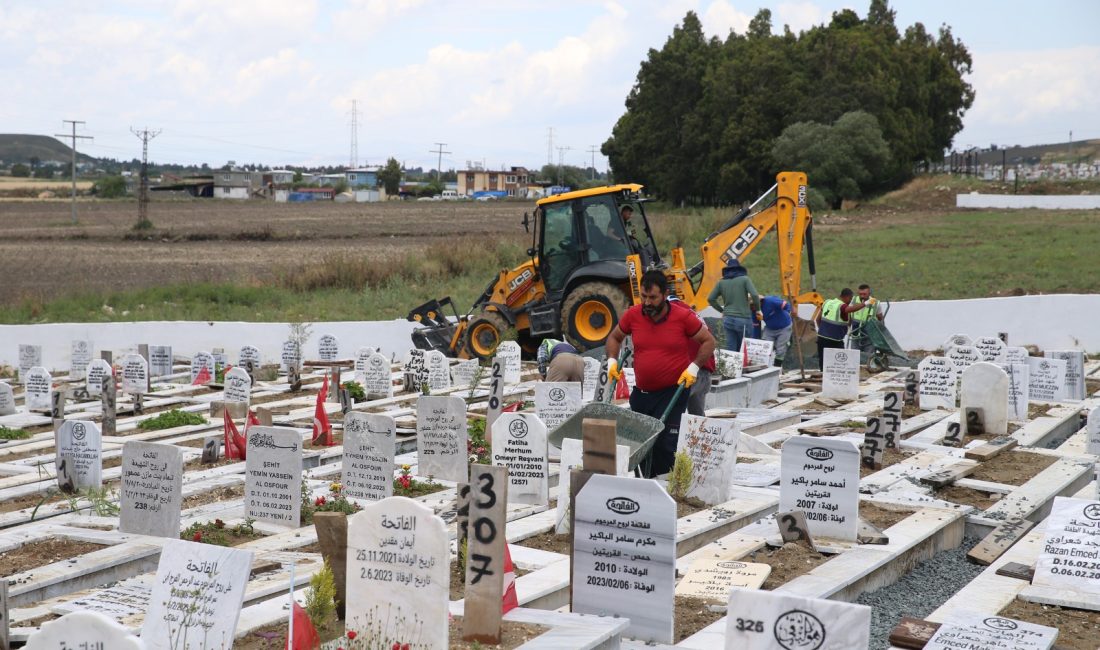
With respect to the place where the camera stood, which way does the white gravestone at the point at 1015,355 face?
facing the viewer

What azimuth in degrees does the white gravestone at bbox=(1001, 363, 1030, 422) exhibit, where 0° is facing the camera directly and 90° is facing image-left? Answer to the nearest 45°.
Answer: approximately 0°

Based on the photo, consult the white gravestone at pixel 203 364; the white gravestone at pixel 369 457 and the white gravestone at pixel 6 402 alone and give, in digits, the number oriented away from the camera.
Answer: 0

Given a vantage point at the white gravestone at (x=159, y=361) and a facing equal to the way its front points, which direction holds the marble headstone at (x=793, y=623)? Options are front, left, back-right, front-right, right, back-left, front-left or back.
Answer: front

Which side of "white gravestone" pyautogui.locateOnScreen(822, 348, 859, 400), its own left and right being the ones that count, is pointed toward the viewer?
front

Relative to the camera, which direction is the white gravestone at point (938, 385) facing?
toward the camera

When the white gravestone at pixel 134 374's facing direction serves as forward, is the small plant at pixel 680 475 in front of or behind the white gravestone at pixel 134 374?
in front

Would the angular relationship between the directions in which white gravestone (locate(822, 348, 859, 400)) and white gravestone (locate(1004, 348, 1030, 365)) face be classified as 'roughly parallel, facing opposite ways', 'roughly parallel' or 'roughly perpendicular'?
roughly parallel

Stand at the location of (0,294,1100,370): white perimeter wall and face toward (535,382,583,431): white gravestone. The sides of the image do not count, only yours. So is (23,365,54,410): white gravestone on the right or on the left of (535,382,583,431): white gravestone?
right

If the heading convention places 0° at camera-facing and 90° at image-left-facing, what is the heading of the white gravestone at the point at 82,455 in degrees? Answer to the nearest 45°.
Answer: approximately 0°

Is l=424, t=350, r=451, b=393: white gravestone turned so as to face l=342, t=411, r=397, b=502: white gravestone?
yes

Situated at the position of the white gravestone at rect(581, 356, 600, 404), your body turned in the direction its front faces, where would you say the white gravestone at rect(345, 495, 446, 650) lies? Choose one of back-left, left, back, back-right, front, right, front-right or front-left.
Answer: front

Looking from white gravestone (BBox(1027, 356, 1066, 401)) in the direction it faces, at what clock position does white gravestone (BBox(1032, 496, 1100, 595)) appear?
white gravestone (BBox(1032, 496, 1100, 595)) is roughly at 12 o'clock from white gravestone (BBox(1027, 356, 1066, 401)).

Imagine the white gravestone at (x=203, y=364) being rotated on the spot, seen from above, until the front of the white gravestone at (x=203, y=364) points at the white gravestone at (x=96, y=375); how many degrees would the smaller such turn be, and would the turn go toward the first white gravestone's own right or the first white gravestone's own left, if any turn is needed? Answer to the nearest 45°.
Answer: approximately 45° to the first white gravestone's own right

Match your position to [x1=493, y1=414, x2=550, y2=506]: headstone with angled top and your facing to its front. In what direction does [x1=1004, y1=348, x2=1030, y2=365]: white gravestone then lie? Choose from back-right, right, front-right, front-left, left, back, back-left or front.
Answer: back-left
